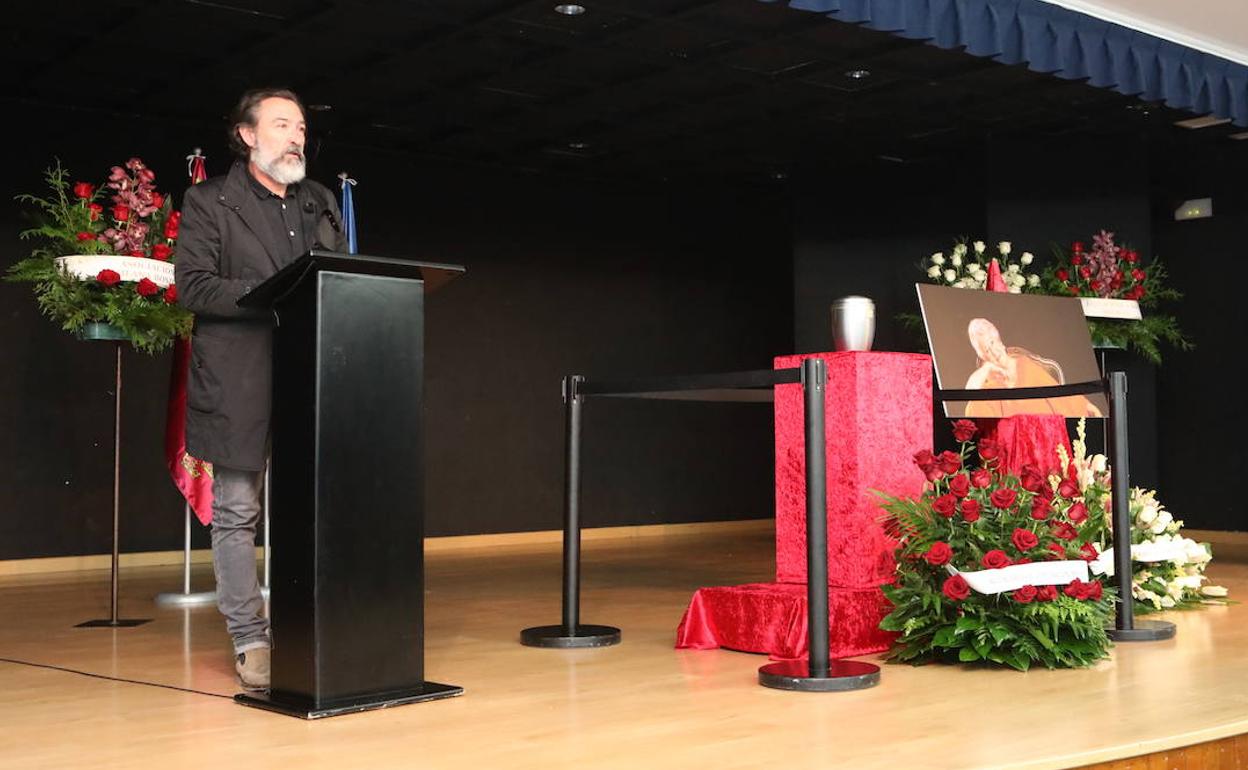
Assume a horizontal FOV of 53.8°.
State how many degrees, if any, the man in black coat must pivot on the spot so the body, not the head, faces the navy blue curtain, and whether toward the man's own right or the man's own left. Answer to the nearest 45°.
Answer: approximately 90° to the man's own left

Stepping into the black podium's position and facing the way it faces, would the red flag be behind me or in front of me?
behind

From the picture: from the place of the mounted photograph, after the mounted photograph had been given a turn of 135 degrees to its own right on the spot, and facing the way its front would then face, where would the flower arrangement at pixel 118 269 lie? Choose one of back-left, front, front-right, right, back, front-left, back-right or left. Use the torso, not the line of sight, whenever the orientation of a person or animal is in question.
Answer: front-left

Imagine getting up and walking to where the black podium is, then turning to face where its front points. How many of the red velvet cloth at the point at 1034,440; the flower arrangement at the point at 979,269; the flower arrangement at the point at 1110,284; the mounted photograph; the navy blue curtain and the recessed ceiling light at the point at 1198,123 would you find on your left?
6

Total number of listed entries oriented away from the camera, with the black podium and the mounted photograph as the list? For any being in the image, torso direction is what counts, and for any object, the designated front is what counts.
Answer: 0

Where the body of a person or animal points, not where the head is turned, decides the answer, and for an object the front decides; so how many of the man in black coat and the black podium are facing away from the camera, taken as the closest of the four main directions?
0

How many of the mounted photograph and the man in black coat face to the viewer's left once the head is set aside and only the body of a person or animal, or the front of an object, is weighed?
0

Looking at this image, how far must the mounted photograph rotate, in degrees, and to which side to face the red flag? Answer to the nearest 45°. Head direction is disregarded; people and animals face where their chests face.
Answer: approximately 90° to its right

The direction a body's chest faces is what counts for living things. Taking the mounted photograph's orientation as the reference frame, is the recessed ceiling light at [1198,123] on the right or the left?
on its left

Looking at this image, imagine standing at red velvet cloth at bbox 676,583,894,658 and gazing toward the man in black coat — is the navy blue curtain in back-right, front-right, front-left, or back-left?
back-right

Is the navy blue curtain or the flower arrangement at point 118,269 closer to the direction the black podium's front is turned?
the navy blue curtain

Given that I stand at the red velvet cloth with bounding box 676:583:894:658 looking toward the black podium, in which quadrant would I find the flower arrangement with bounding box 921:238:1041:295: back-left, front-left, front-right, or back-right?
back-right

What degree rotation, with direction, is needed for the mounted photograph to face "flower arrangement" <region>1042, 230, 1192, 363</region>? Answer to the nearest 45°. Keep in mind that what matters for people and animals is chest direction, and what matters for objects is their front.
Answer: approximately 135° to its left

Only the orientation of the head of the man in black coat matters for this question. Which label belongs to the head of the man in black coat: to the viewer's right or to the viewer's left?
to the viewer's right

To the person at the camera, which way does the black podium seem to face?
facing the viewer and to the right of the viewer

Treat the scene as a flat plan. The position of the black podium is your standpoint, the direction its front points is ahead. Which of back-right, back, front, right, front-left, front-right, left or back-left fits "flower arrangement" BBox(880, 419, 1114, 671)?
front-left

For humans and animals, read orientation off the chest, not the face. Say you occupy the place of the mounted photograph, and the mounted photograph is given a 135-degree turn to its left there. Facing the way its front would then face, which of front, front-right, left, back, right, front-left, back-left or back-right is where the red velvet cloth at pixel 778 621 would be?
back
